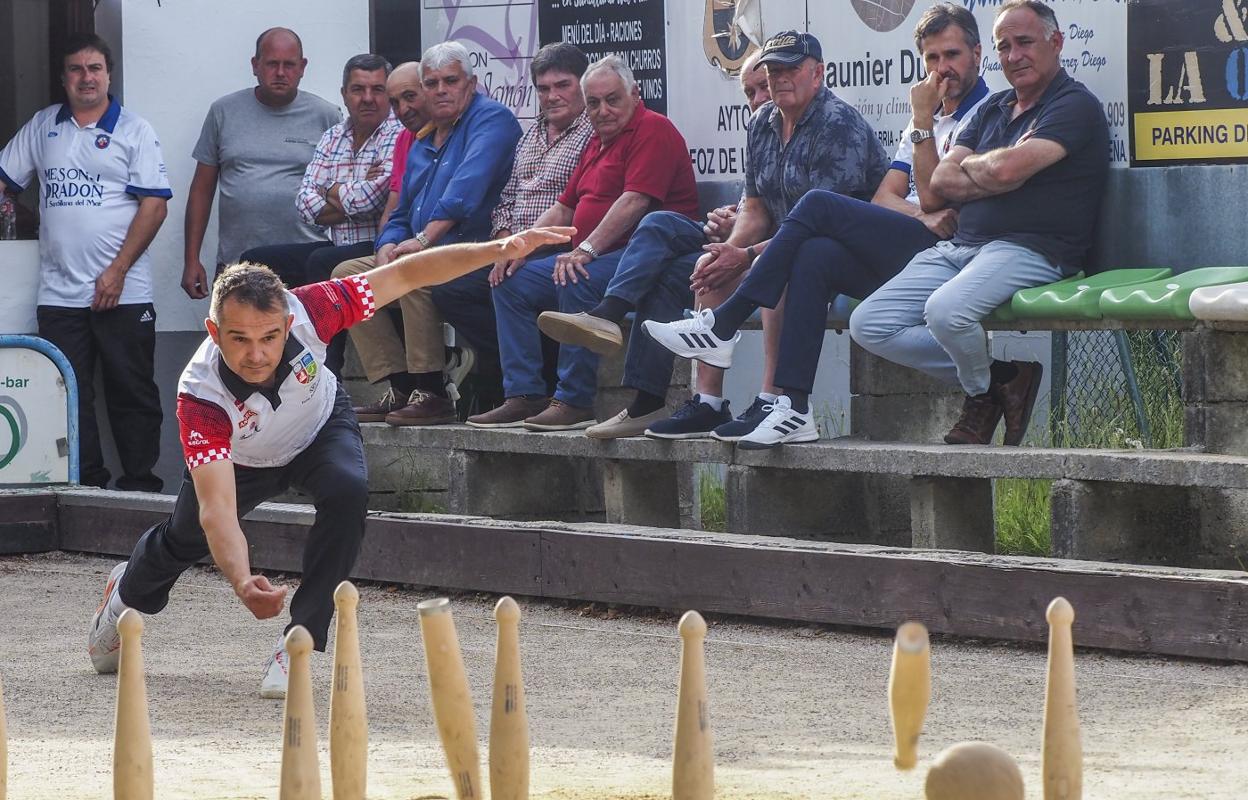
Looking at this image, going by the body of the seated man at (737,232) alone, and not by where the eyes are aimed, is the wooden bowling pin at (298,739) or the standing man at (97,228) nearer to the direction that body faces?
the wooden bowling pin

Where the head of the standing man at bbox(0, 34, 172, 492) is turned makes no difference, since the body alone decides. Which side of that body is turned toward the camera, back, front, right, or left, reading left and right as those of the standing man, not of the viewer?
front

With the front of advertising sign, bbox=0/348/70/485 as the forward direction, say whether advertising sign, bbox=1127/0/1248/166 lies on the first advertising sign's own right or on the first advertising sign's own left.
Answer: on the first advertising sign's own left

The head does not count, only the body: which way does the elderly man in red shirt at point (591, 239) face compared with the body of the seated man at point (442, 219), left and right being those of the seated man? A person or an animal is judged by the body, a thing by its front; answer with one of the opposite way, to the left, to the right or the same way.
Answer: the same way

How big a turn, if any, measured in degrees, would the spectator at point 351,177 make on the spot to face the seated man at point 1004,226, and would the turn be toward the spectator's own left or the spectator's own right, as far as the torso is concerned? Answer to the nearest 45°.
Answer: approximately 90° to the spectator's own left

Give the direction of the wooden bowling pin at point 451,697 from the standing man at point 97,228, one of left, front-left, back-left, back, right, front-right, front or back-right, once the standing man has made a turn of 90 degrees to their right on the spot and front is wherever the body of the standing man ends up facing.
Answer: left

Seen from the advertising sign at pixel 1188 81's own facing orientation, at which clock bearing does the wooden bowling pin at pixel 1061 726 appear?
The wooden bowling pin is roughly at 12 o'clock from the advertising sign.

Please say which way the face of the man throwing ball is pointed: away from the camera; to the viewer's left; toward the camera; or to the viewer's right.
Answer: toward the camera

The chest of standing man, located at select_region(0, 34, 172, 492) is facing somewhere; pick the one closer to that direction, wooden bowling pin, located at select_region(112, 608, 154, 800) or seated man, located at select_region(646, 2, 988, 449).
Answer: the wooden bowling pin

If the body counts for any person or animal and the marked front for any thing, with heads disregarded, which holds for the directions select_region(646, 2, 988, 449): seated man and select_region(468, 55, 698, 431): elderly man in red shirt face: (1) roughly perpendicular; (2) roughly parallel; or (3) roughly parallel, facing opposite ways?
roughly parallel

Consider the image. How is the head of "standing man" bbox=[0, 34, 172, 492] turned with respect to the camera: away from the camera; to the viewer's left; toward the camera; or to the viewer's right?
toward the camera

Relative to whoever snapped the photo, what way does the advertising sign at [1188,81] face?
facing the viewer

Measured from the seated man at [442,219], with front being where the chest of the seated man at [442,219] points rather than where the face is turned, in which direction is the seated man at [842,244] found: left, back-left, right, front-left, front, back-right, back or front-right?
left

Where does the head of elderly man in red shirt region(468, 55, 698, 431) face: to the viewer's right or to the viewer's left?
to the viewer's left

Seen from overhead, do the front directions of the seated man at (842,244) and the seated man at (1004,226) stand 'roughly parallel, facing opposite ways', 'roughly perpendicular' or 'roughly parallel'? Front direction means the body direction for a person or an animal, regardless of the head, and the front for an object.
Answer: roughly parallel

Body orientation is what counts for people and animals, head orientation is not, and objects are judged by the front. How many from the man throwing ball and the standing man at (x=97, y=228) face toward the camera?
2

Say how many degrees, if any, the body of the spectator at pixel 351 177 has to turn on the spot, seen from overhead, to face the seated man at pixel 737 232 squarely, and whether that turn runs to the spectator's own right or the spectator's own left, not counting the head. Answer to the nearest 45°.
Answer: approximately 90° to the spectator's own left

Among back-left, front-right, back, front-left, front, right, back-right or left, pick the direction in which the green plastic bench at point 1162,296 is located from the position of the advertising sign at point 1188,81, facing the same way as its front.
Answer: front

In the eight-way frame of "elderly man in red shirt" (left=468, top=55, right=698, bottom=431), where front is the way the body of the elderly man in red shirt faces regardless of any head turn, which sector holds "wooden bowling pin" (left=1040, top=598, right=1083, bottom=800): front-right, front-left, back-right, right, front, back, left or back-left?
front-left

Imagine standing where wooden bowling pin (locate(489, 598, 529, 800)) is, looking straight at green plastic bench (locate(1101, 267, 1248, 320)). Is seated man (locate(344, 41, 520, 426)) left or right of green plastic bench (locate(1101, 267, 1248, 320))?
left

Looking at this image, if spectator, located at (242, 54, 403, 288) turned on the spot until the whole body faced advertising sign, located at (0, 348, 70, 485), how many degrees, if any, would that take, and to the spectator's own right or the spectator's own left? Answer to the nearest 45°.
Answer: approximately 45° to the spectator's own right

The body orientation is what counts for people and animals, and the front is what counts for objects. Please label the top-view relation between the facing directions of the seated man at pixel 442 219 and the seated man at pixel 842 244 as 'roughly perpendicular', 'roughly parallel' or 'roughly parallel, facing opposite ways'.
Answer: roughly parallel
